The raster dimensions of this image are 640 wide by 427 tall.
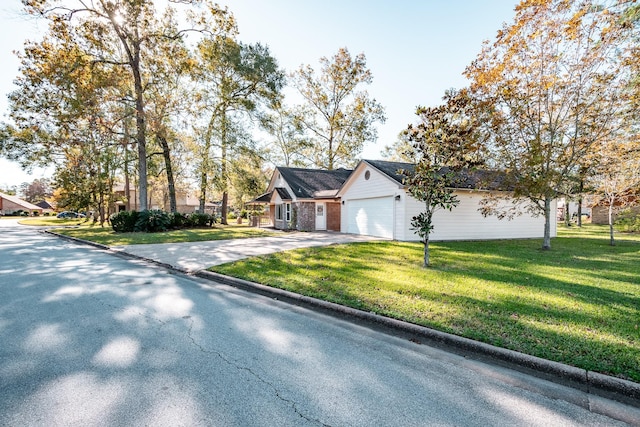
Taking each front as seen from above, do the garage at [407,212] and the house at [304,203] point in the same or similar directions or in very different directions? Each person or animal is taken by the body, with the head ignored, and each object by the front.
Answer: same or similar directions

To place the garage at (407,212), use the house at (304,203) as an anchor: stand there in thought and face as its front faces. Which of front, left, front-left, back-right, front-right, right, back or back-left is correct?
left

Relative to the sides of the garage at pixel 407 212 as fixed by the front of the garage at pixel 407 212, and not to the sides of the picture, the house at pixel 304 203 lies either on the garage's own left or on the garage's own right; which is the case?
on the garage's own right

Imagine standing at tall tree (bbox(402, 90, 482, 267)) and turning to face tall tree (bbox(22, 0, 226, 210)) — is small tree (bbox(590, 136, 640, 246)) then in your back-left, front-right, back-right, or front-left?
back-right

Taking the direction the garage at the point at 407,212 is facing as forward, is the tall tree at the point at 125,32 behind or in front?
in front

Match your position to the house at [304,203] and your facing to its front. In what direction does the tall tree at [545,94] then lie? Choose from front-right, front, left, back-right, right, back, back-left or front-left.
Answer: left

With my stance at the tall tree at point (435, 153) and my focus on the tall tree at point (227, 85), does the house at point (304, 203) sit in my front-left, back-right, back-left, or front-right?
front-right

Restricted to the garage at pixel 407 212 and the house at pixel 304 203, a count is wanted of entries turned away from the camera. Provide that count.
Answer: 0

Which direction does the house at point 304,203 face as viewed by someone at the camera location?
facing the viewer and to the left of the viewer

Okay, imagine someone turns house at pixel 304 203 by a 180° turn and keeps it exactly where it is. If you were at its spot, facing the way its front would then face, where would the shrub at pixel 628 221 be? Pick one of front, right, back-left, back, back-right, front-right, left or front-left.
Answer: front-right

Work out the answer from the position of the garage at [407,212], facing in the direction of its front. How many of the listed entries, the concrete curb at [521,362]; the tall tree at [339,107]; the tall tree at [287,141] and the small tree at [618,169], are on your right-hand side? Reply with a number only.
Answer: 2

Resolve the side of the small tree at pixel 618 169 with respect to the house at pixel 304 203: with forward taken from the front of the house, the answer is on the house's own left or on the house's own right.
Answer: on the house's own left

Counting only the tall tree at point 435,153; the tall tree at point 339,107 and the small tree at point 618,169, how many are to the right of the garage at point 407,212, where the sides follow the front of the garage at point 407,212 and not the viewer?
1

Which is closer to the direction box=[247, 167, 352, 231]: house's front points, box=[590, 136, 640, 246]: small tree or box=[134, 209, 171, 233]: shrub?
the shrub

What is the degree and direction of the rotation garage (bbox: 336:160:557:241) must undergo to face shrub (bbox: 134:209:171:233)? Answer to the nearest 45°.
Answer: approximately 45° to its right

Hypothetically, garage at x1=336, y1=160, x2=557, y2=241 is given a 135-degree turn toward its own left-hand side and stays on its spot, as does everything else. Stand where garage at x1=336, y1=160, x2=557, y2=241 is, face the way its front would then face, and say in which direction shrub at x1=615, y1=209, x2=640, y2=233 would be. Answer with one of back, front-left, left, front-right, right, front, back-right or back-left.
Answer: front-left

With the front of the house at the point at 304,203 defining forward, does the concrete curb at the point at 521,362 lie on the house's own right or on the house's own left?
on the house's own left

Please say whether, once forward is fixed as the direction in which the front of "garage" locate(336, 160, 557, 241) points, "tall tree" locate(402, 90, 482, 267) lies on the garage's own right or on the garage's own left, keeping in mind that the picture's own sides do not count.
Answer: on the garage's own left

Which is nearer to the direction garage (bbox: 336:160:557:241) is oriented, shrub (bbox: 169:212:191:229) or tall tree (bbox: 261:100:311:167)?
the shrub

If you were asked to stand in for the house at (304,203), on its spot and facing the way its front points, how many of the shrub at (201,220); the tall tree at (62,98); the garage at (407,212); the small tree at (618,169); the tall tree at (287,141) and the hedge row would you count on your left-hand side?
2

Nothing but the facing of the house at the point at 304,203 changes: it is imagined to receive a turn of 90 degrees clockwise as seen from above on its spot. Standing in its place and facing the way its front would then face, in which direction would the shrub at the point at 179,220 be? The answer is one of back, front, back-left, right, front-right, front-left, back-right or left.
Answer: front-left
